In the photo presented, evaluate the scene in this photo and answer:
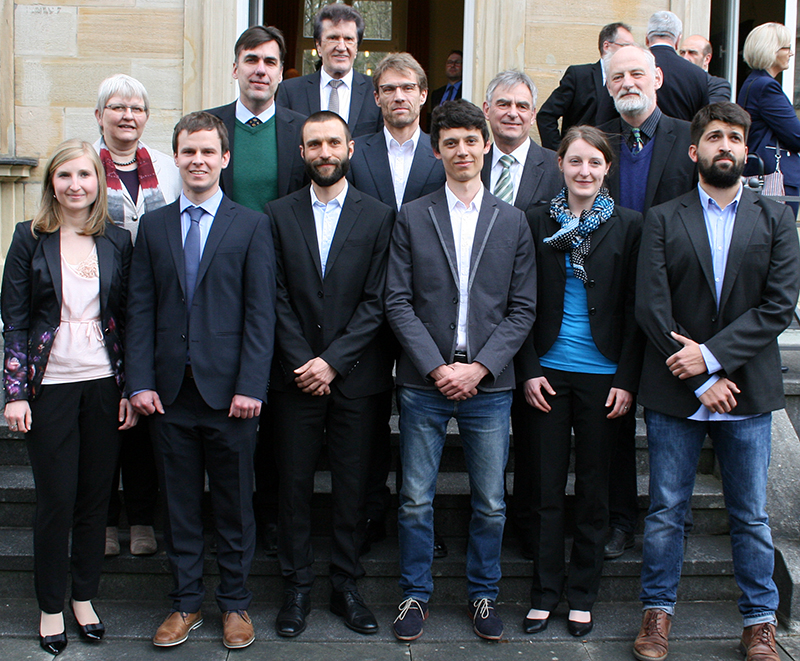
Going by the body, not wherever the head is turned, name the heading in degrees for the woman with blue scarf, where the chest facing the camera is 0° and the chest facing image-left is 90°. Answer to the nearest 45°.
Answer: approximately 0°

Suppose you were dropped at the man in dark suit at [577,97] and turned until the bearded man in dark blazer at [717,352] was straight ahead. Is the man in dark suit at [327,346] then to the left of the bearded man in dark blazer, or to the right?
right

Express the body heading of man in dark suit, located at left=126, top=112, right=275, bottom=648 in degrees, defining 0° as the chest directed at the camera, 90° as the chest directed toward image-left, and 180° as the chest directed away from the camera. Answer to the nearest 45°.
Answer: approximately 0°

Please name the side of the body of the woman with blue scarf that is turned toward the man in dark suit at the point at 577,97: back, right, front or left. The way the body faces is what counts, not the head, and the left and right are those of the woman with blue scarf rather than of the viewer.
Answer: back
